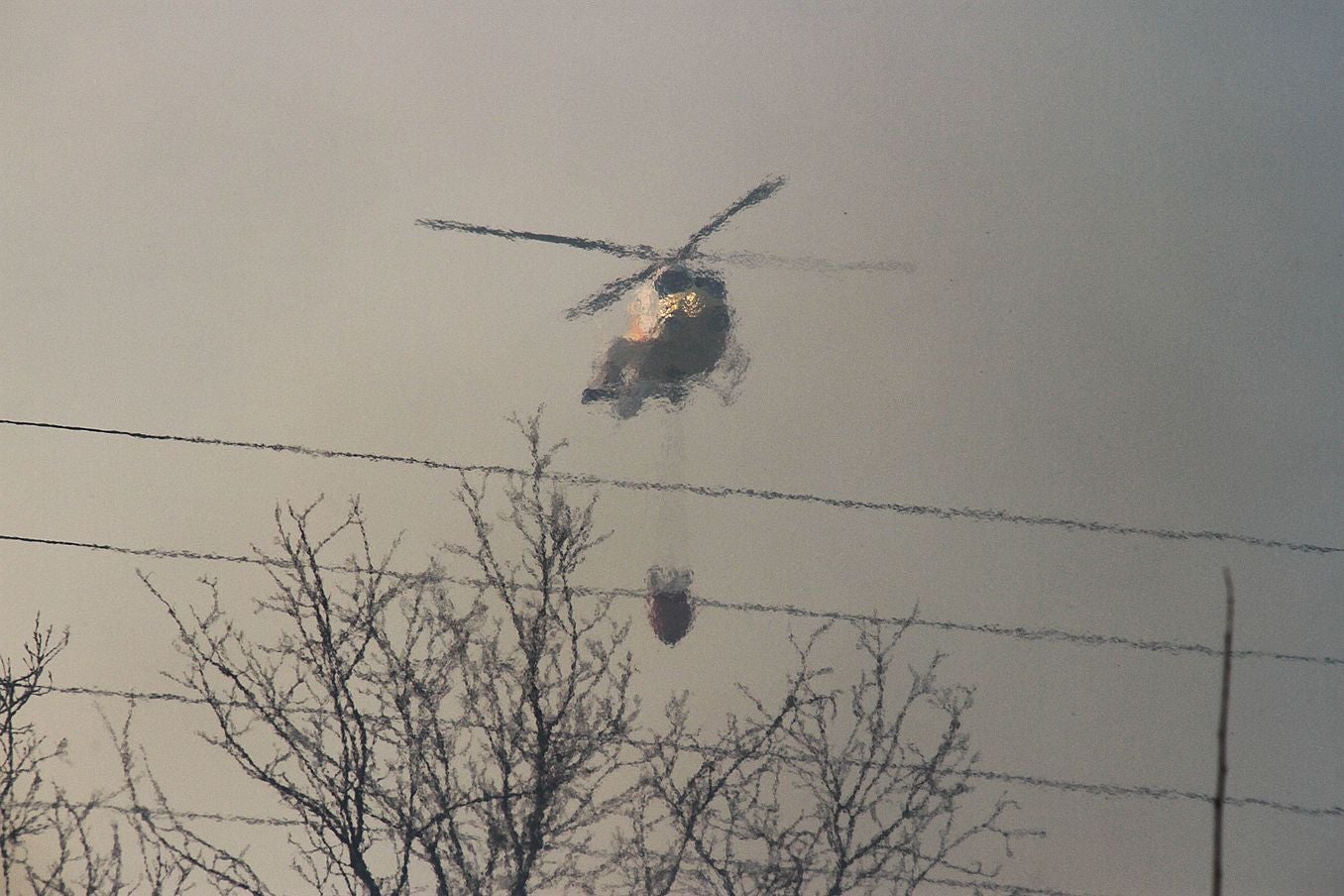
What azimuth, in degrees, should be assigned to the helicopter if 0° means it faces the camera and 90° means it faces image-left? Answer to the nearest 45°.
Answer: approximately 0°
